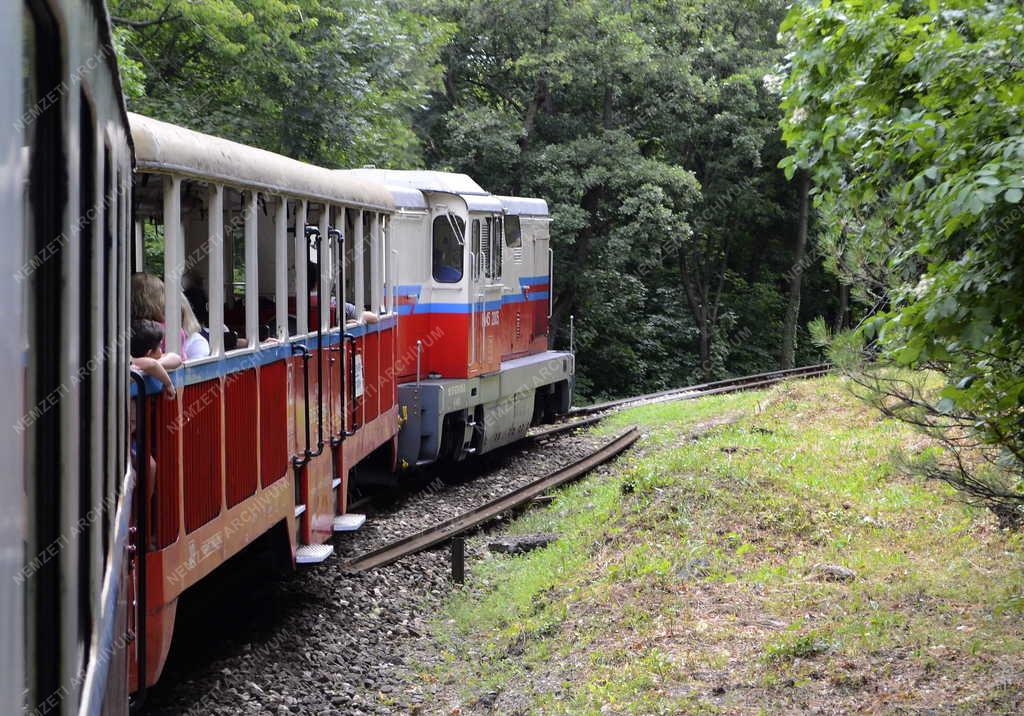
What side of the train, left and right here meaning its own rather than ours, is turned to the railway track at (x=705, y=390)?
front

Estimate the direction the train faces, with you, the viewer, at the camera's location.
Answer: facing away from the viewer and to the right of the viewer
